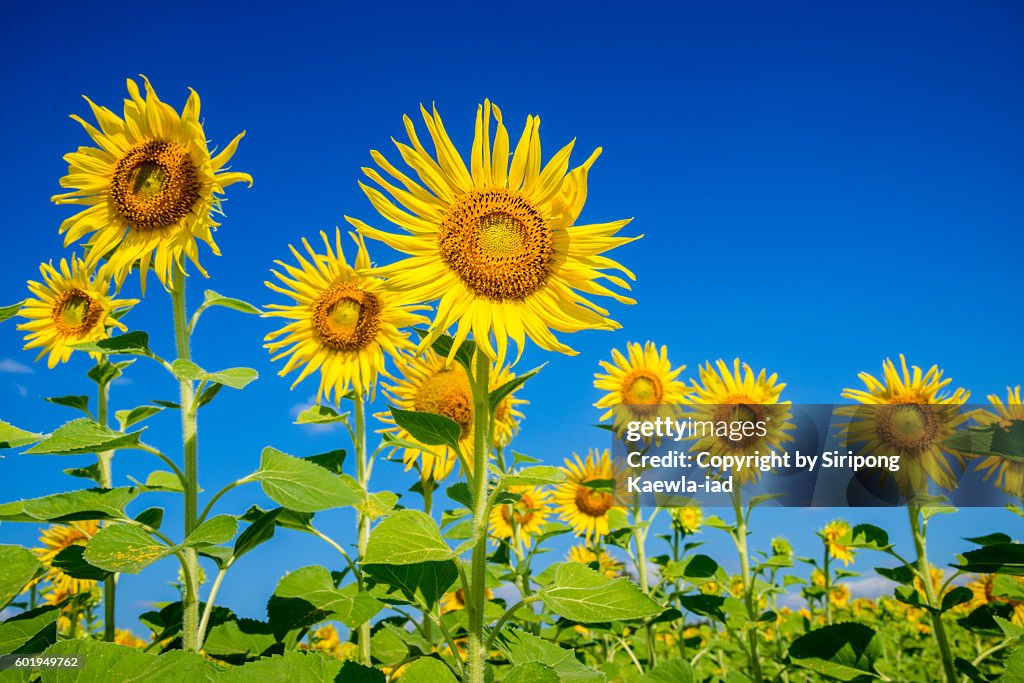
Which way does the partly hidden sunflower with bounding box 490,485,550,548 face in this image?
toward the camera

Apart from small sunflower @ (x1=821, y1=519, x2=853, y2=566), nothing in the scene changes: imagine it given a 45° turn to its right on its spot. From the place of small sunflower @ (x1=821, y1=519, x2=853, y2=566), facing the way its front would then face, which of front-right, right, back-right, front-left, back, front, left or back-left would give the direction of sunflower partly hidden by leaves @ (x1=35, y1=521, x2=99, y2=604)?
front-right

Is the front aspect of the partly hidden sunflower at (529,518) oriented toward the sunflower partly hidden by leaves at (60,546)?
no

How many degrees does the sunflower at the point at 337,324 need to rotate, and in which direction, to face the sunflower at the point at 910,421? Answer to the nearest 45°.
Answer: approximately 90° to its left

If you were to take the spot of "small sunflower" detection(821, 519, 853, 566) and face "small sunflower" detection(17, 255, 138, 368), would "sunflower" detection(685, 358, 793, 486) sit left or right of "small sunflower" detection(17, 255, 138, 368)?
left

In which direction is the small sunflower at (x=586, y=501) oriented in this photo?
toward the camera

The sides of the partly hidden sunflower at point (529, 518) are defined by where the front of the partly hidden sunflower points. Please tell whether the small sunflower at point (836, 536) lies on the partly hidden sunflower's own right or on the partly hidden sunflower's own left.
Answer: on the partly hidden sunflower's own left

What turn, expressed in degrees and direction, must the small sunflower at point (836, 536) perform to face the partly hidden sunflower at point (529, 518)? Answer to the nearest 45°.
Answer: approximately 90° to its right

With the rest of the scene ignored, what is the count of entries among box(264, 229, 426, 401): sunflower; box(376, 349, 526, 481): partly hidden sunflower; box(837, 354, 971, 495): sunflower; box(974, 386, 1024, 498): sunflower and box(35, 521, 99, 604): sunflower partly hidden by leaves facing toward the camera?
5

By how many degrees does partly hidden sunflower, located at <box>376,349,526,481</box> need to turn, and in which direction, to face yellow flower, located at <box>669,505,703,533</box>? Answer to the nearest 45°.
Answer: approximately 135° to its left

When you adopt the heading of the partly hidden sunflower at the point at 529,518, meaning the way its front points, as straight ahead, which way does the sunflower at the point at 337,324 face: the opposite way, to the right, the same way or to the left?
the same way

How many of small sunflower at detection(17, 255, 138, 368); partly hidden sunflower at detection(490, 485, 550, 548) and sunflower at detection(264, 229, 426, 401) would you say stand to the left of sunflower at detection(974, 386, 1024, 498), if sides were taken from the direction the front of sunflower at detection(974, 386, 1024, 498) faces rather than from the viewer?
0

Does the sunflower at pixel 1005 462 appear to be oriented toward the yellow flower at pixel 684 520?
no

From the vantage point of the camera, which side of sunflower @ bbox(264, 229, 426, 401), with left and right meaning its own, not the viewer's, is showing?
front
